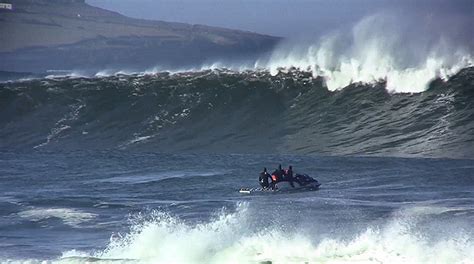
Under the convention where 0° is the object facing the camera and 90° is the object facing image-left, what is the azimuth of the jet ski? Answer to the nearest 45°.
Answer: approximately 270°
